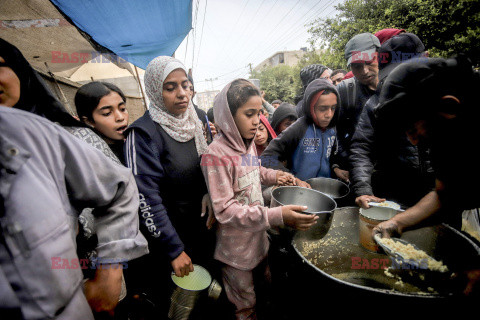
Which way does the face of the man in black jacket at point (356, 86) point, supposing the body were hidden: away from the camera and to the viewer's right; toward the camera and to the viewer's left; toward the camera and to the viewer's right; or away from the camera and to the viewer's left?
toward the camera and to the viewer's left

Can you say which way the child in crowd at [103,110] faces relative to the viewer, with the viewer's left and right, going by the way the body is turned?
facing the viewer and to the right of the viewer

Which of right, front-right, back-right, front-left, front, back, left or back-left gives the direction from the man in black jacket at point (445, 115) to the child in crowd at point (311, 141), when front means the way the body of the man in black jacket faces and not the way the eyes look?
front-right

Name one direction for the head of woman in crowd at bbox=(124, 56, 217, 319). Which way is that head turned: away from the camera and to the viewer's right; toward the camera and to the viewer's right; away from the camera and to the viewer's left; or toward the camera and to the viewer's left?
toward the camera and to the viewer's right

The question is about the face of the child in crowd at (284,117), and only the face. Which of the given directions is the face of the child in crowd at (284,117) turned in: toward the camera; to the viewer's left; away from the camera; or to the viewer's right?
toward the camera

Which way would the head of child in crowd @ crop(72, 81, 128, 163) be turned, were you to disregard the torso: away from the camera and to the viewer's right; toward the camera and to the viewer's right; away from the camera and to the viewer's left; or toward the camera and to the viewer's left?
toward the camera and to the viewer's right

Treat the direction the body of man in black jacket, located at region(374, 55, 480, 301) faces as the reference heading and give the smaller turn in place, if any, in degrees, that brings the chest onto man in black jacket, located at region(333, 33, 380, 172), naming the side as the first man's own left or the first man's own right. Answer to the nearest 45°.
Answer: approximately 90° to the first man's own right

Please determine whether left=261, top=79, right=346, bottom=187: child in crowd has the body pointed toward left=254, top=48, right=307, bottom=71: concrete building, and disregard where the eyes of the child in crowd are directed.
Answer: no

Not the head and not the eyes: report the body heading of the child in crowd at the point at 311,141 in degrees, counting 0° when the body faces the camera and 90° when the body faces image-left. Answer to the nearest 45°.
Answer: approximately 315°

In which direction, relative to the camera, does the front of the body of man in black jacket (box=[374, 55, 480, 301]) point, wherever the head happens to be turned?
to the viewer's left

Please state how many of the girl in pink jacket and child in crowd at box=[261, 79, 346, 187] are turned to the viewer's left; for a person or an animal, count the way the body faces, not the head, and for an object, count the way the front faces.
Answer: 0

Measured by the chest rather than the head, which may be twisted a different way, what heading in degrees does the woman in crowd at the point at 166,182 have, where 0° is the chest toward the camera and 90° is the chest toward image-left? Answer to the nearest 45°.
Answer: approximately 315°

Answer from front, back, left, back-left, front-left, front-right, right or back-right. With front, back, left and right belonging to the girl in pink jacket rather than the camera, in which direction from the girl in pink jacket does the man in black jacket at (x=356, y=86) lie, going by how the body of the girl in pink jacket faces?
left

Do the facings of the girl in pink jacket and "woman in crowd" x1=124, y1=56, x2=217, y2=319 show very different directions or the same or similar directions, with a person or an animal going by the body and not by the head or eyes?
same or similar directions

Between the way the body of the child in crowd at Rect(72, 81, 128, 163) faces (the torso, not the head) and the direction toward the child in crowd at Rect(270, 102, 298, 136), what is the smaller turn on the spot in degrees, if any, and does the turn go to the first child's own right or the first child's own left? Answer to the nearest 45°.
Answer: approximately 45° to the first child's own left

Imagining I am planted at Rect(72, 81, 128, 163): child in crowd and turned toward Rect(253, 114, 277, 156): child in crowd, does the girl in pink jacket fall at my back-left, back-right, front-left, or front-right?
front-right

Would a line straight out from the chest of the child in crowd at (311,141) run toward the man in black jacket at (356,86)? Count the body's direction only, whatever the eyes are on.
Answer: no

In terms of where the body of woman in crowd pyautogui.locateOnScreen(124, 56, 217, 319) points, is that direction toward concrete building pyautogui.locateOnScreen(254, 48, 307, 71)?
no

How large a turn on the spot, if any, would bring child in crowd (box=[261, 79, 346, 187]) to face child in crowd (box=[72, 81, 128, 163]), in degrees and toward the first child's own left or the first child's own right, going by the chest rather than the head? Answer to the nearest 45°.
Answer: approximately 90° to the first child's own right
